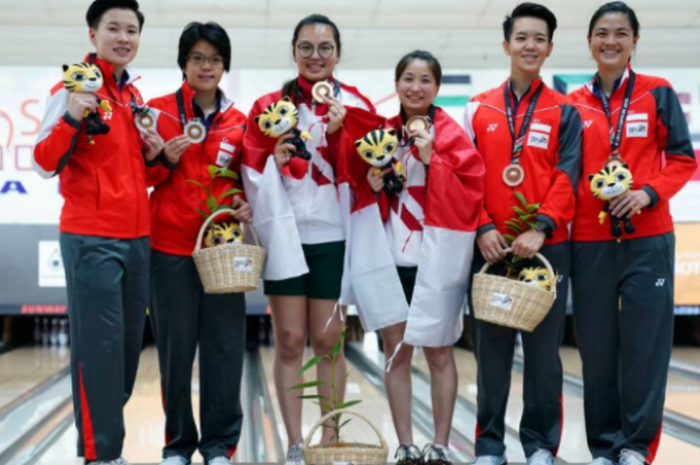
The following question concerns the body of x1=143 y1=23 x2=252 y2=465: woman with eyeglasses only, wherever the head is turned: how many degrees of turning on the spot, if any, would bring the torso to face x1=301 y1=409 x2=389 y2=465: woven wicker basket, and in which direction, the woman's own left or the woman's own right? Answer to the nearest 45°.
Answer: approximately 45° to the woman's own left

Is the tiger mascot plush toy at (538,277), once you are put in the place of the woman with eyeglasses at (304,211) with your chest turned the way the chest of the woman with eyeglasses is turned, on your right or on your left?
on your left

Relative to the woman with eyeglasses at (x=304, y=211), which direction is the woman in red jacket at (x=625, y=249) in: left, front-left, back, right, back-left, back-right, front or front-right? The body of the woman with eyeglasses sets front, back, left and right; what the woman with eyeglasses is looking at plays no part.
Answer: left

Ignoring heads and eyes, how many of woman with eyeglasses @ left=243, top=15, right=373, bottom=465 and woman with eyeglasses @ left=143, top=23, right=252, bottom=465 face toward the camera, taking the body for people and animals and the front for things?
2

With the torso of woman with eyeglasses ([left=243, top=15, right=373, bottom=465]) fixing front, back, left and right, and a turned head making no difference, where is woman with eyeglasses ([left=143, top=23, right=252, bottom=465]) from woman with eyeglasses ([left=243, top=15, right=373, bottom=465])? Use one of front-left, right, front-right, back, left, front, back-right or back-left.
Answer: right

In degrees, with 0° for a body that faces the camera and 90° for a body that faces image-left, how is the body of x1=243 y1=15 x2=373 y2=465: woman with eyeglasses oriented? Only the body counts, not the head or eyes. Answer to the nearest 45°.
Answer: approximately 0°

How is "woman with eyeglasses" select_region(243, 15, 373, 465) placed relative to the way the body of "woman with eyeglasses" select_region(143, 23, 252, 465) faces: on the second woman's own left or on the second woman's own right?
on the second woman's own left

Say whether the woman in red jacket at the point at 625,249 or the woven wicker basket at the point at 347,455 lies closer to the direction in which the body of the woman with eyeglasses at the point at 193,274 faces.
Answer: the woven wicker basket

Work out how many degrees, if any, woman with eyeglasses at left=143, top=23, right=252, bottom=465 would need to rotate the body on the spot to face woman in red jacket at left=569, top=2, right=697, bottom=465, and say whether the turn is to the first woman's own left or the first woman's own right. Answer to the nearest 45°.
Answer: approximately 90° to the first woman's own left
